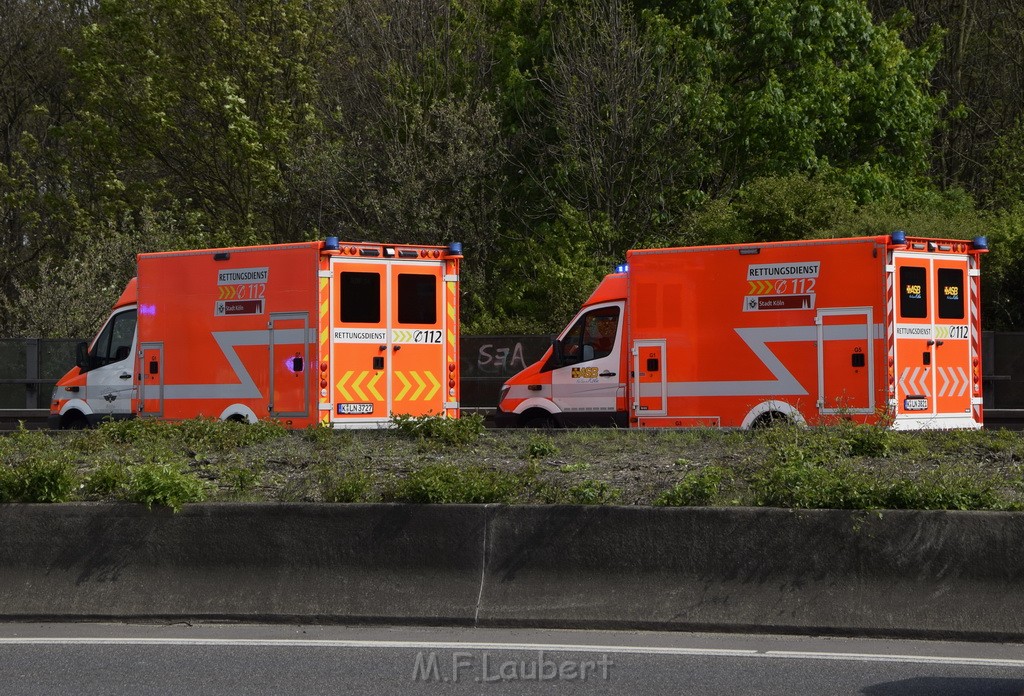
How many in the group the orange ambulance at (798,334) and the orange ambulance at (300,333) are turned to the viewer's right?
0

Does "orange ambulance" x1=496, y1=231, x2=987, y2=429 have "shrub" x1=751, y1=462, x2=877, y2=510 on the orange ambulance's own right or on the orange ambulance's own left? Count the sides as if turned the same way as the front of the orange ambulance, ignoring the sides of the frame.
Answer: on the orange ambulance's own left

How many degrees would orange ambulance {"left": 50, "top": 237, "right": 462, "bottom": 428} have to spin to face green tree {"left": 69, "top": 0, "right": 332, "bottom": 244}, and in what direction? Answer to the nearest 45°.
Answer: approximately 45° to its right

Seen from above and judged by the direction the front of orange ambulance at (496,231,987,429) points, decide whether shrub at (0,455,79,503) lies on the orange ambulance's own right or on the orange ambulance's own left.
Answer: on the orange ambulance's own left

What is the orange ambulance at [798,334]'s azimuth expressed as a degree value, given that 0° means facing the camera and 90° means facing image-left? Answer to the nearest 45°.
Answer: approximately 135°

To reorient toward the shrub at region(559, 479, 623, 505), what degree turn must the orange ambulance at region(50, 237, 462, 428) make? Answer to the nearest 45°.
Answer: approximately 135° to its left

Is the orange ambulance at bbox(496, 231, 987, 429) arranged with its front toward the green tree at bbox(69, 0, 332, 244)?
yes

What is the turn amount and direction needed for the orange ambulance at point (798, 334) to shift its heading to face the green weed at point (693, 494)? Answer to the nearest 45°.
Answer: approximately 135° to its left

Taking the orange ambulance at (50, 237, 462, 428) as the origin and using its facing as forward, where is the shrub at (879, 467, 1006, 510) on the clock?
The shrub is roughly at 7 o'clock from the orange ambulance.

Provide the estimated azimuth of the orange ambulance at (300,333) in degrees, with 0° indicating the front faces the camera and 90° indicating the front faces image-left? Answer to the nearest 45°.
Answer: approximately 135°

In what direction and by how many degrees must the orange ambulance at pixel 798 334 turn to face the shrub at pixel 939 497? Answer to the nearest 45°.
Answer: approximately 135° to its left

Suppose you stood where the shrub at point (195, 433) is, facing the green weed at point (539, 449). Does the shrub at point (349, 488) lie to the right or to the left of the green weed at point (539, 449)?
right
